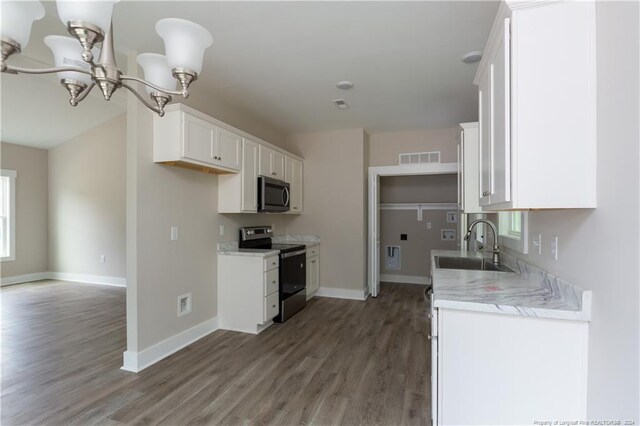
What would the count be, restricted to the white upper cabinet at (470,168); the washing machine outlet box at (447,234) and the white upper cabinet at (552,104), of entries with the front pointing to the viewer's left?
2

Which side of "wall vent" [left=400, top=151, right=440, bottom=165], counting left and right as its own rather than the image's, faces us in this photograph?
front

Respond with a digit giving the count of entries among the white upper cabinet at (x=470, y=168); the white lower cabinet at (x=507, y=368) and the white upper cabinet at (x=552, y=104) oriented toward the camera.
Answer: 0

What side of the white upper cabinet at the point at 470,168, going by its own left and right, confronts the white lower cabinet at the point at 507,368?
left

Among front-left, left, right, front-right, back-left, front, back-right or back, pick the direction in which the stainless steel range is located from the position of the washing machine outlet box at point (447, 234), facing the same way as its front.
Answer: front-right

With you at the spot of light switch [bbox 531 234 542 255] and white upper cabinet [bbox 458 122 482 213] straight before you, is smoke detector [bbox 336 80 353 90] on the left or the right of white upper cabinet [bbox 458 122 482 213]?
left

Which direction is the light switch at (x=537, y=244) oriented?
to the viewer's left

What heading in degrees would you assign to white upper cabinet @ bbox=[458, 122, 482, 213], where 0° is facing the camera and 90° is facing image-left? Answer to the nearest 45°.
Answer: approximately 90°

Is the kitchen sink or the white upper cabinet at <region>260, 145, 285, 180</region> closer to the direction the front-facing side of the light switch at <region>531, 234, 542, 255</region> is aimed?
the white upper cabinet

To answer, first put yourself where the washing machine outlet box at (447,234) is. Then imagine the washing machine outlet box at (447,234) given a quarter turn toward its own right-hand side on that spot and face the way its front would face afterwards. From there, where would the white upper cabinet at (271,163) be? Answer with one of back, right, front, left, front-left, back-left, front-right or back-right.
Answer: front-left

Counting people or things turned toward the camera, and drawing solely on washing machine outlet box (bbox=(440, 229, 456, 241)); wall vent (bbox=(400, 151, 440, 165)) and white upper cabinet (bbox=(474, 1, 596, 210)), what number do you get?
2

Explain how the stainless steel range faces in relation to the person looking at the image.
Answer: facing the viewer and to the right of the viewer

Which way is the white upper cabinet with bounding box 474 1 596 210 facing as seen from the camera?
to the viewer's left

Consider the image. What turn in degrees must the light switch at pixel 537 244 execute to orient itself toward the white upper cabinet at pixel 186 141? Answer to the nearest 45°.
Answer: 0° — it already faces it
